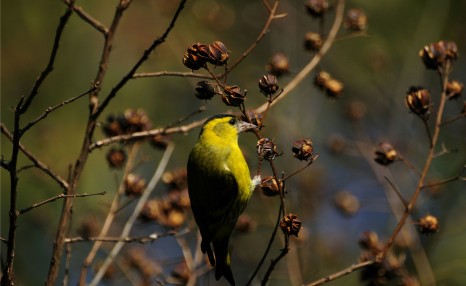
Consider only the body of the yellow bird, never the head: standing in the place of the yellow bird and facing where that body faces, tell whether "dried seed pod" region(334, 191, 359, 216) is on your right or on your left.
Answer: on your left

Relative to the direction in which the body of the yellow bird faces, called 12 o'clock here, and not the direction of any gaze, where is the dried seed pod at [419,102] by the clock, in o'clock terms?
The dried seed pod is roughly at 1 o'clock from the yellow bird.

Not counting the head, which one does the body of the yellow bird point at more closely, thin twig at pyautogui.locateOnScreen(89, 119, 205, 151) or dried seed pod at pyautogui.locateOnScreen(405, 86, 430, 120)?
the dried seed pod

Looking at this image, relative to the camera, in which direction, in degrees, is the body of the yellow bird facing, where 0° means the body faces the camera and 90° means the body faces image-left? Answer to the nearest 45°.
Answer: approximately 270°

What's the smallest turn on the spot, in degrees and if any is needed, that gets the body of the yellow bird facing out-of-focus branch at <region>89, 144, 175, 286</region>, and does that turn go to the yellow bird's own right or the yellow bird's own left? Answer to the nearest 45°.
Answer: approximately 135° to the yellow bird's own left
